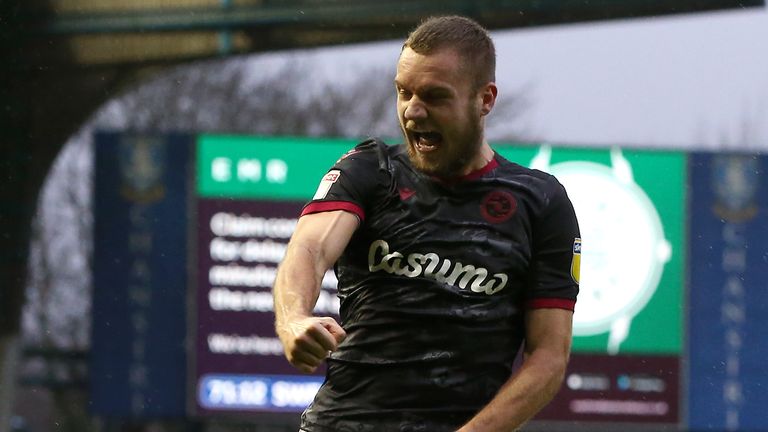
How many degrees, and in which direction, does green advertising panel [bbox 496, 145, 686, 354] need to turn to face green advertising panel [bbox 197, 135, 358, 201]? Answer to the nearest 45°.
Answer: approximately 90° to its right

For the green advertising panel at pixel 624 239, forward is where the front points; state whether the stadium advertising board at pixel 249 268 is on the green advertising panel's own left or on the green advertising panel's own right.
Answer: on the green advertising panel's own right

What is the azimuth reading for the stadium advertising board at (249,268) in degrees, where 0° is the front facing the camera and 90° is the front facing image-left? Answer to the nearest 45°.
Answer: approximately 0°

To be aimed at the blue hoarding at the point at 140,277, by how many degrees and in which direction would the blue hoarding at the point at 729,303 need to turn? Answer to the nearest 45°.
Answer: approximately 90° to its right

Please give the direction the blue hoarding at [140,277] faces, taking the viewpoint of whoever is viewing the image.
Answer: facing the viewer

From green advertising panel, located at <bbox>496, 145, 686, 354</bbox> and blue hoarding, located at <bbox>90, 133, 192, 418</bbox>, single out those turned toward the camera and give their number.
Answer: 2

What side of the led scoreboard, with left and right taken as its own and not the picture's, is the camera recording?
front

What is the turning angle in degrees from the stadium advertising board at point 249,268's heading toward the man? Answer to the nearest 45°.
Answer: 0° — it already faces them

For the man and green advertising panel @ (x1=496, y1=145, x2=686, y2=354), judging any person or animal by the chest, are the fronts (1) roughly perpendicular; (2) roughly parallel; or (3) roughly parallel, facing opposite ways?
roughly parallel

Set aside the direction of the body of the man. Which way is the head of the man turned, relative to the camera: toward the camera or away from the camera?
toward the camera

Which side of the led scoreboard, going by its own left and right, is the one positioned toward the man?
front

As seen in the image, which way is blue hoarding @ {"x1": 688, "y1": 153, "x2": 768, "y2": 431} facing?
toward the camera
